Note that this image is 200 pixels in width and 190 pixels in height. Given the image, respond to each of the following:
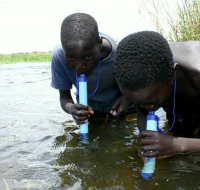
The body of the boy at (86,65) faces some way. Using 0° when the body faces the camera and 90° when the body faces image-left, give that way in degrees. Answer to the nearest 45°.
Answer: approximately 0°

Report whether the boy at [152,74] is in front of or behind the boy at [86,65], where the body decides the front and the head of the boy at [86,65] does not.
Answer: in front
